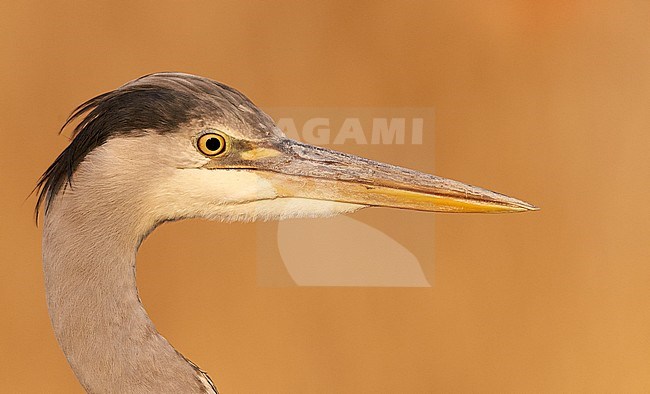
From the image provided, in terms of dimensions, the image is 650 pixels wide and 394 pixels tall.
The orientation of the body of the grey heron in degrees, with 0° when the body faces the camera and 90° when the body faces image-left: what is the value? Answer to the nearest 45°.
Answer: approximately 270°
